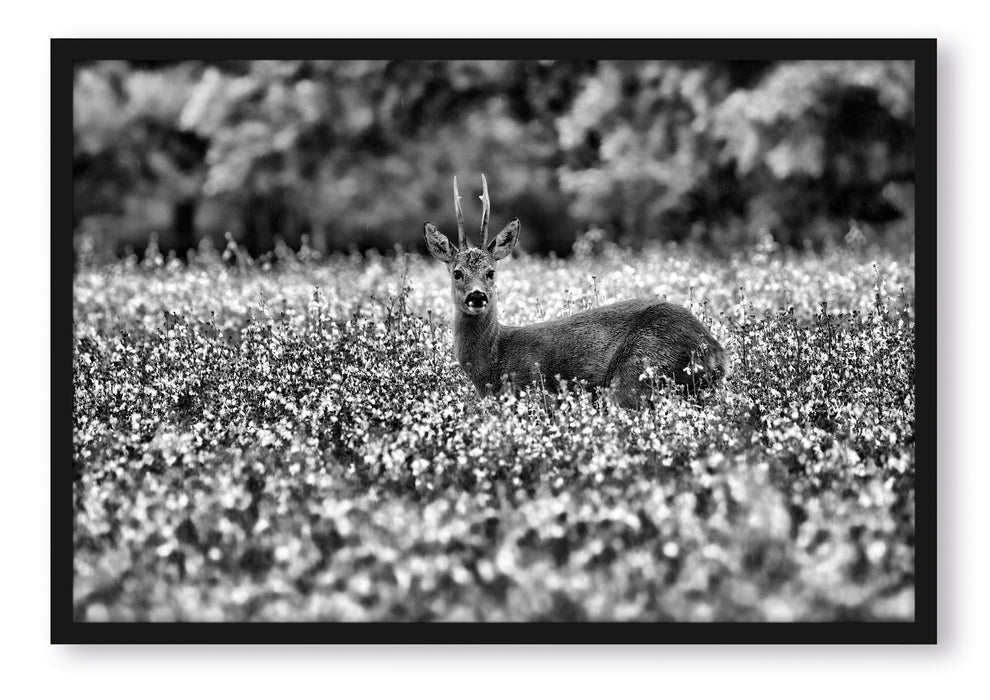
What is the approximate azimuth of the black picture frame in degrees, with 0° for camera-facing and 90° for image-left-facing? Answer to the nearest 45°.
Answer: approximately 0°
